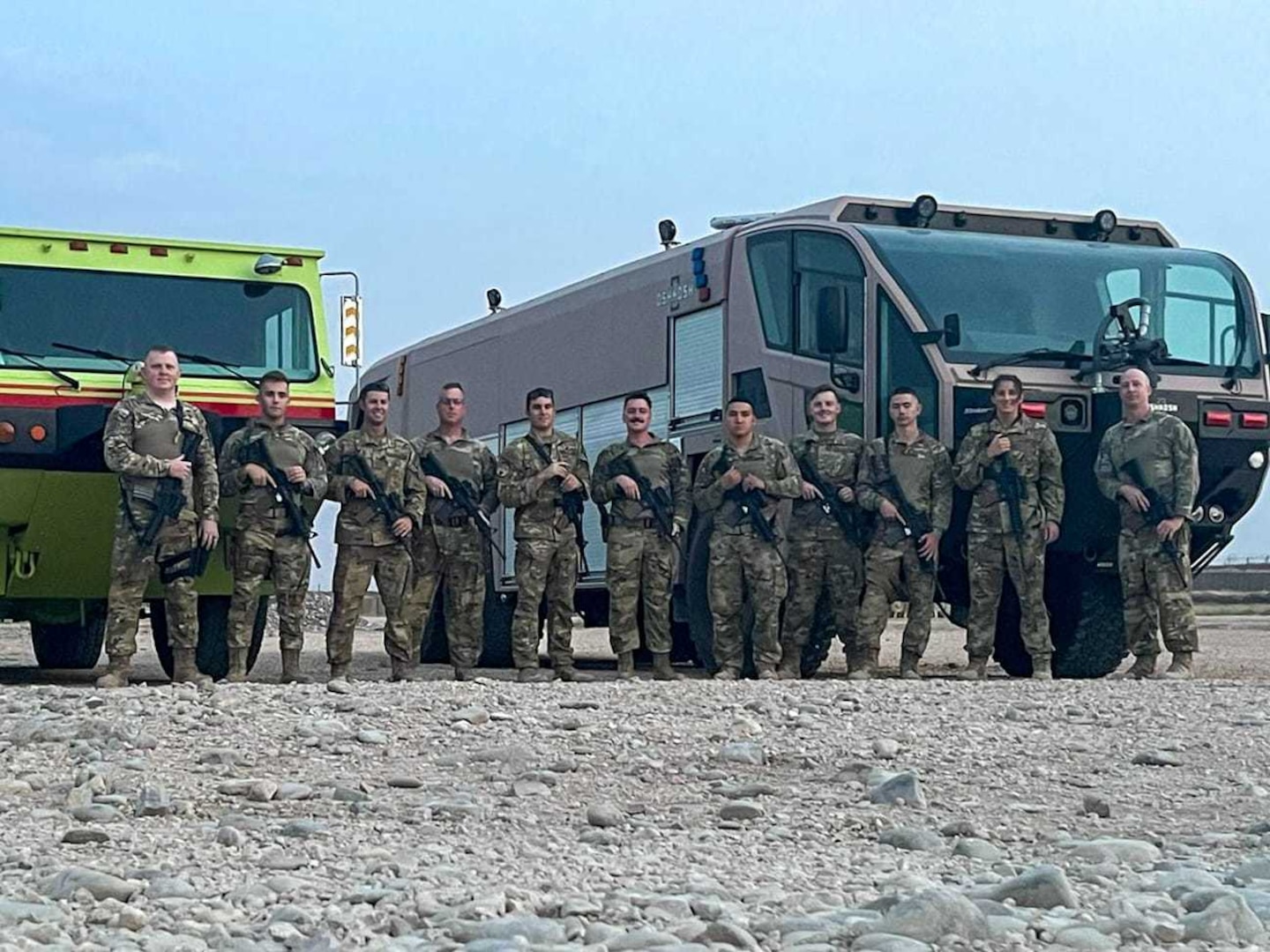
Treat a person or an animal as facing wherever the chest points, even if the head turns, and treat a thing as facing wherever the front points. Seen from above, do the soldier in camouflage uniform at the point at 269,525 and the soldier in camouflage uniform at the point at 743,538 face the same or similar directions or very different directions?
same or similar directions

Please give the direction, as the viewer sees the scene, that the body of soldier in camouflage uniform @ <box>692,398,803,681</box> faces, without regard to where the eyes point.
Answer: toward the camera

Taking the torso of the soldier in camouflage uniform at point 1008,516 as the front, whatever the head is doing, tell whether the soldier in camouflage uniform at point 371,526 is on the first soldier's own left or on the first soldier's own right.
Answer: on the first soldier's own right

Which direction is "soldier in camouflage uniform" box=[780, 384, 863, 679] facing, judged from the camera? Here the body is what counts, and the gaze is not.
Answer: toward the camera

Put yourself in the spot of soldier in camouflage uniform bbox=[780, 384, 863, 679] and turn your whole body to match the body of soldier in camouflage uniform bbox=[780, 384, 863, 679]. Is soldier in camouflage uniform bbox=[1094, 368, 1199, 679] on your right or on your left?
on your left

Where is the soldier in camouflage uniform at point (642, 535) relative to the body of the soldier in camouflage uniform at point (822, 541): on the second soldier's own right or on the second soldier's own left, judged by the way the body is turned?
on the second soldier's own right

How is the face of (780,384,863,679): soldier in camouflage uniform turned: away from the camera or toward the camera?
toward the camera

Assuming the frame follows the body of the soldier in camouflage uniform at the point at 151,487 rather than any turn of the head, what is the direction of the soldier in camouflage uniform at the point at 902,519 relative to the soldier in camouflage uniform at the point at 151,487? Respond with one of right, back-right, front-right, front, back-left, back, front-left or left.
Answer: left

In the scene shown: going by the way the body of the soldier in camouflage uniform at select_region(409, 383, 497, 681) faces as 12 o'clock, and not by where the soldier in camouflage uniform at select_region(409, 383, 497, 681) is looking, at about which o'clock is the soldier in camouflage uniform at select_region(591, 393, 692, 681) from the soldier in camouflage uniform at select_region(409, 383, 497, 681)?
the soldier in camouflage uniform at select_region(591, 393, 692, 681) is roughly at 9 o'clock from the soldier in camouflage uniform at select_region(409, 383, 497, 681).

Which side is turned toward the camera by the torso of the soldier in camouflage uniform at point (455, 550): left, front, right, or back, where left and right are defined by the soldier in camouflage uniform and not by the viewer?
front

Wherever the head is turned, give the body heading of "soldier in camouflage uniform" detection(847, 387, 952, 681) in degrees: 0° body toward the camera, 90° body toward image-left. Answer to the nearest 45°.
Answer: approximately 0°

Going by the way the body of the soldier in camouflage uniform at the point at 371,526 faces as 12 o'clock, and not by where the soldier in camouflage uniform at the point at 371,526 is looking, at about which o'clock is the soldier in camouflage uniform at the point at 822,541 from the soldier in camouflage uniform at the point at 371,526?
the soldier in camouflage uniform at the point at 822,541 is roughly at 9 o'clock from the soldier in camouflage uniform at the point at 371,526.

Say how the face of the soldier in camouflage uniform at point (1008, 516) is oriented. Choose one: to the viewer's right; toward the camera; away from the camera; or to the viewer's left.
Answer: toward the camera

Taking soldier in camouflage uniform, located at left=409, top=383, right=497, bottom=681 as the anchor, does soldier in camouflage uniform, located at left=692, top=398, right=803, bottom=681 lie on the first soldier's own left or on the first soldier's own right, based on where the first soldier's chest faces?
on the first soldier's own left

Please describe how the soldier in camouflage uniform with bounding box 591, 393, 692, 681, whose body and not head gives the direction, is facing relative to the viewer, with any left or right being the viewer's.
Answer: facing the viewer

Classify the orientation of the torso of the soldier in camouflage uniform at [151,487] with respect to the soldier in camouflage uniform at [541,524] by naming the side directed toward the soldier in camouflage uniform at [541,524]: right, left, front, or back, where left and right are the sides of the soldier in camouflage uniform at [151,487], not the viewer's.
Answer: left
